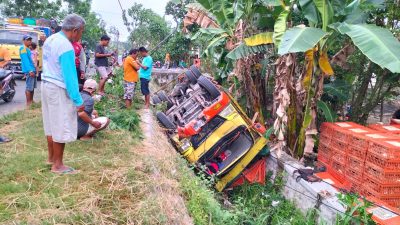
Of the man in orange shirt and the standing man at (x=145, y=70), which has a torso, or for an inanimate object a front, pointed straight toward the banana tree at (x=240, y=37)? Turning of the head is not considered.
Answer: the man in orange shirt

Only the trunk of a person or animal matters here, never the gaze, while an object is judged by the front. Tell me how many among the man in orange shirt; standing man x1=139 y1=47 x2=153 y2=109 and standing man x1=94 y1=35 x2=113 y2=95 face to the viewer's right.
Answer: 2

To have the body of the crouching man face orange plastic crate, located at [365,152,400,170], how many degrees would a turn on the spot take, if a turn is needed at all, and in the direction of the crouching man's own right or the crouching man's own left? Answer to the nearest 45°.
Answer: approximately 45° to the crouching man's own right

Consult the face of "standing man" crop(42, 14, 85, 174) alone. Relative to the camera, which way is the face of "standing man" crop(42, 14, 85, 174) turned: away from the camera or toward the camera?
away from the camera

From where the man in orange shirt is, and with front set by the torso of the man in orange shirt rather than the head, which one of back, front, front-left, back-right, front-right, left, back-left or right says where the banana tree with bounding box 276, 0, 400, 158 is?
front-right

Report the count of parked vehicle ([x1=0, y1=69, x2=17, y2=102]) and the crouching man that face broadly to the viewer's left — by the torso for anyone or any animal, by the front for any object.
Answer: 0

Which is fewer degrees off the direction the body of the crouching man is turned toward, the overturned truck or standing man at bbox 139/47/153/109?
the overturned truck

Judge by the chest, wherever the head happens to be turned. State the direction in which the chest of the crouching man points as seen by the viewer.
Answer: to the viewer's right
